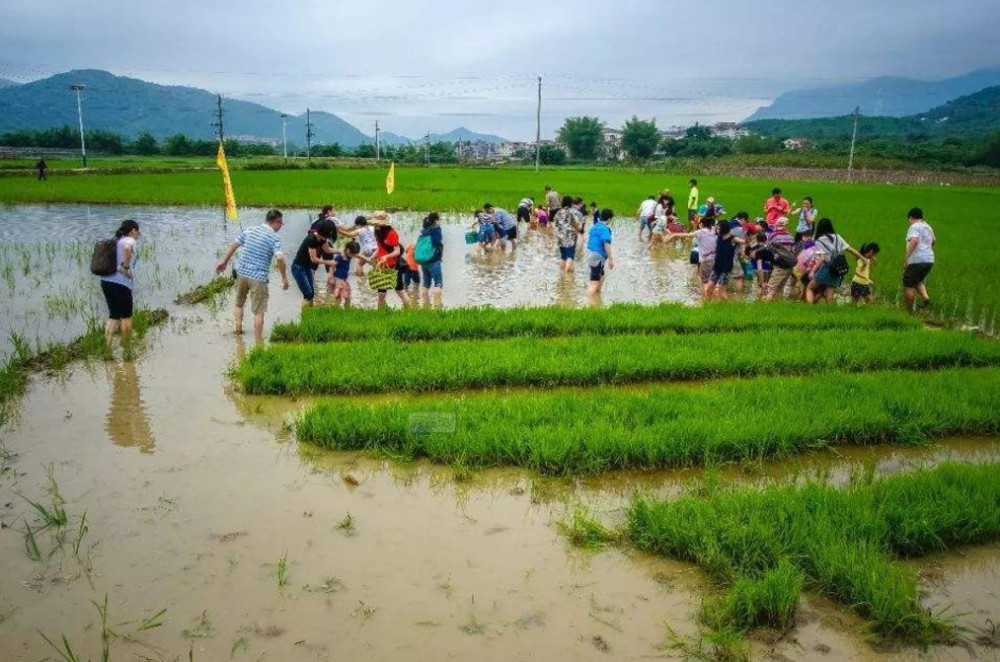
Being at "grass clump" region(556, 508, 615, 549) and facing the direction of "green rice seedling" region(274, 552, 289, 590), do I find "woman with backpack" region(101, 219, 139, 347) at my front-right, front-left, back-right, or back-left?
front-right

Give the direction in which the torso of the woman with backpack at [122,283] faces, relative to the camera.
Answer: to the viewer's right

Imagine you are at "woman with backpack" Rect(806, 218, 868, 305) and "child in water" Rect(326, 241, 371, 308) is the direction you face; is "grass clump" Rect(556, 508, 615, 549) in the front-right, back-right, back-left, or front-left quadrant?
front-left

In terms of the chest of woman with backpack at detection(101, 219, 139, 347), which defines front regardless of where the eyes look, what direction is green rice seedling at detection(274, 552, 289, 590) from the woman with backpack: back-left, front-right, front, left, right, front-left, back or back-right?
right

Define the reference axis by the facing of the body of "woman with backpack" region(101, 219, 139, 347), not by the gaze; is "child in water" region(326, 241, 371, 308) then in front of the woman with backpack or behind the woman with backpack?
in front

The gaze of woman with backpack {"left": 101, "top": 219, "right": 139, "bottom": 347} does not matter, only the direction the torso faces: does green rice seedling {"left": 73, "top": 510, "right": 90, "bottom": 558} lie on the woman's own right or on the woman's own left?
on the woman's own right

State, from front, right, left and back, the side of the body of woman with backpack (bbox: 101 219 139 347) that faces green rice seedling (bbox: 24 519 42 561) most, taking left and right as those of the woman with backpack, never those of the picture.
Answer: right

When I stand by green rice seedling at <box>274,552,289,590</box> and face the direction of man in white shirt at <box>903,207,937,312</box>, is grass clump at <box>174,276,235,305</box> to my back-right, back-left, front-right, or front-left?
front-left

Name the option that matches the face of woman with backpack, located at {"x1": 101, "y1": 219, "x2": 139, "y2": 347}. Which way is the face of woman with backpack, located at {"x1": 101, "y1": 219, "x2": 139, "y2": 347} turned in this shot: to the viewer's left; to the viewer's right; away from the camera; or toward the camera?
to the viewer's right

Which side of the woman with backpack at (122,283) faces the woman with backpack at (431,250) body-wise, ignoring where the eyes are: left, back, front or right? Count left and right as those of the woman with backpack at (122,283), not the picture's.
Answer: front
